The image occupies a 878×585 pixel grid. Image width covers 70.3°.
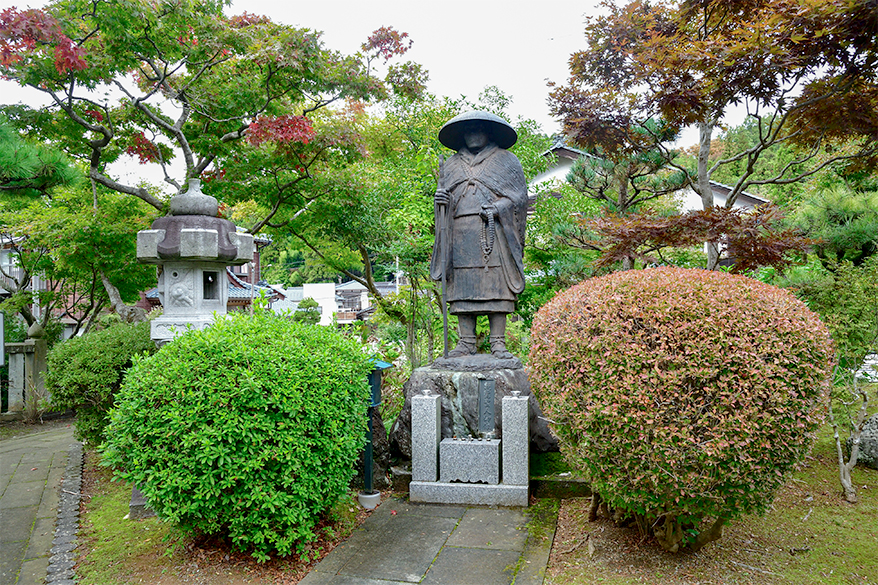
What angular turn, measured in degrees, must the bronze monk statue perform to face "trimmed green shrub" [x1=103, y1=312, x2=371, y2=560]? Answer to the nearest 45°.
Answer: approximately 45° to its right

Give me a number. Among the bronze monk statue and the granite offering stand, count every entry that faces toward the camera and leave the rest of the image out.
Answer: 2

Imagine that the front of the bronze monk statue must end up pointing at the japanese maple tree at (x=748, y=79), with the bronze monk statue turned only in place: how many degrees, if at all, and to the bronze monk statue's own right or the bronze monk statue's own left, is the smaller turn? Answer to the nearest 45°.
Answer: approximately 90° to the bronze monk statue's own left

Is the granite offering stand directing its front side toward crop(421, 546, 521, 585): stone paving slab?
yes

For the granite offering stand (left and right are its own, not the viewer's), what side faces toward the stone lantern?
right

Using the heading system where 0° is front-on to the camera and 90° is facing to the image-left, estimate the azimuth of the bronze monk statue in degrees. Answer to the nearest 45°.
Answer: approximately 0°

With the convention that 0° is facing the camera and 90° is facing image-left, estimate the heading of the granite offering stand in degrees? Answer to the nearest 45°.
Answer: approximately 0°
